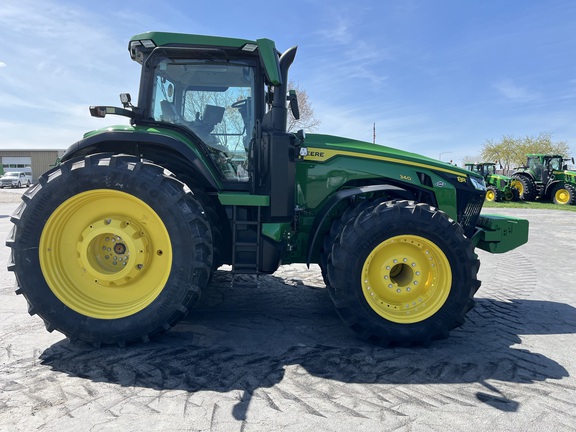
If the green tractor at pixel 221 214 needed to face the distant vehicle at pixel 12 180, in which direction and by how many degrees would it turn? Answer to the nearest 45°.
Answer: approximately 135° to its left

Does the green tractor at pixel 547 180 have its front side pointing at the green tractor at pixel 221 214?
no

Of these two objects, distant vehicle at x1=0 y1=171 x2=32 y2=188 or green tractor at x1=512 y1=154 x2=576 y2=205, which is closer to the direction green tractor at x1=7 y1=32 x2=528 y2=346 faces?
the green tractor

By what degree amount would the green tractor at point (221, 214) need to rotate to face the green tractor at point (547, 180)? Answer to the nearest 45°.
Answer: approximately 45° to its left

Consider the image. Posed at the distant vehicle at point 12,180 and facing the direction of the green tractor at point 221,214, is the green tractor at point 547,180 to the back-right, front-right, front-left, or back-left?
front-left

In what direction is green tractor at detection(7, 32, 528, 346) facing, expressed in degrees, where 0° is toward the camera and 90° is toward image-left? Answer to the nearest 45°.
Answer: approximately 270°

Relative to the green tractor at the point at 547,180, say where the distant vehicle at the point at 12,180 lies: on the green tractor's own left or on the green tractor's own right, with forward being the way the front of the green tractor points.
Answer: on the green tractor's own right
